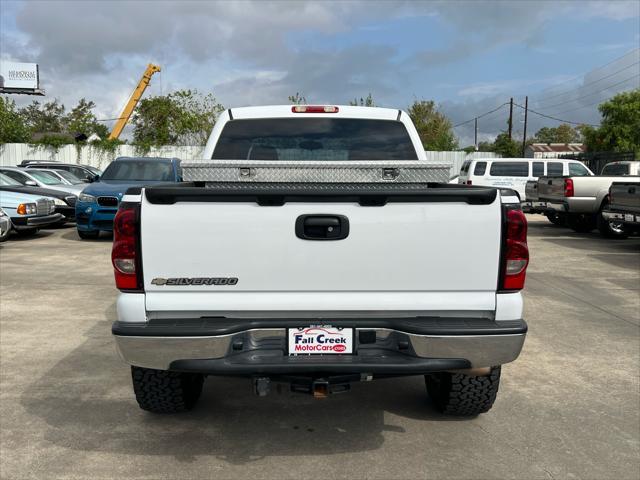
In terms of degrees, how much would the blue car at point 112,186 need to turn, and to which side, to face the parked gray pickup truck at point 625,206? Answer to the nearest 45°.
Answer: approximately 90° to its left

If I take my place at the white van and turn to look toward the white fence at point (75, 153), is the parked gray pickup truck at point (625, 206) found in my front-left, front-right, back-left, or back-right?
back-left

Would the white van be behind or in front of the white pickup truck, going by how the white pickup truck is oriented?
in front

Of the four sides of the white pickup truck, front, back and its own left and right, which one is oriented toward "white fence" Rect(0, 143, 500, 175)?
front

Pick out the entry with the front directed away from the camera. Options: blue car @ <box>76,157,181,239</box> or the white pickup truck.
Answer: the white pickup truck

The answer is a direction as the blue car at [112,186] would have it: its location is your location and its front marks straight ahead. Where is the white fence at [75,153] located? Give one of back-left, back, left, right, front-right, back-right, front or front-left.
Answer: back-right

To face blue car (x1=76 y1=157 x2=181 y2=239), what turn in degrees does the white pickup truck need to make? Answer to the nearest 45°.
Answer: approximately 45° to its left

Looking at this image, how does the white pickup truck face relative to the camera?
away from the camera

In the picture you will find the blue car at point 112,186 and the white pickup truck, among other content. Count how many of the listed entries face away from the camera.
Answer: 1

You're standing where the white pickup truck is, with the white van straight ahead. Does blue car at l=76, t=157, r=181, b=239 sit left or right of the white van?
left

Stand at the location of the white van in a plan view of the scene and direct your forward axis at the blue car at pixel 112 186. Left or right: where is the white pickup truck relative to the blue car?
left

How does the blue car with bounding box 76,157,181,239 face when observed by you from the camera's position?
facing the viewer and to the left of the viewer

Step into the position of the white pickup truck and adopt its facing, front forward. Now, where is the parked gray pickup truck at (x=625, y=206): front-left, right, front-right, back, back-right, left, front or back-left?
front-right

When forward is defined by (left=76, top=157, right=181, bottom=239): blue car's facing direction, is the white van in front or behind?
behind

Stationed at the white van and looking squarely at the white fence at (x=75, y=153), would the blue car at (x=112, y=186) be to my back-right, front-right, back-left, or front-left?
front-left
